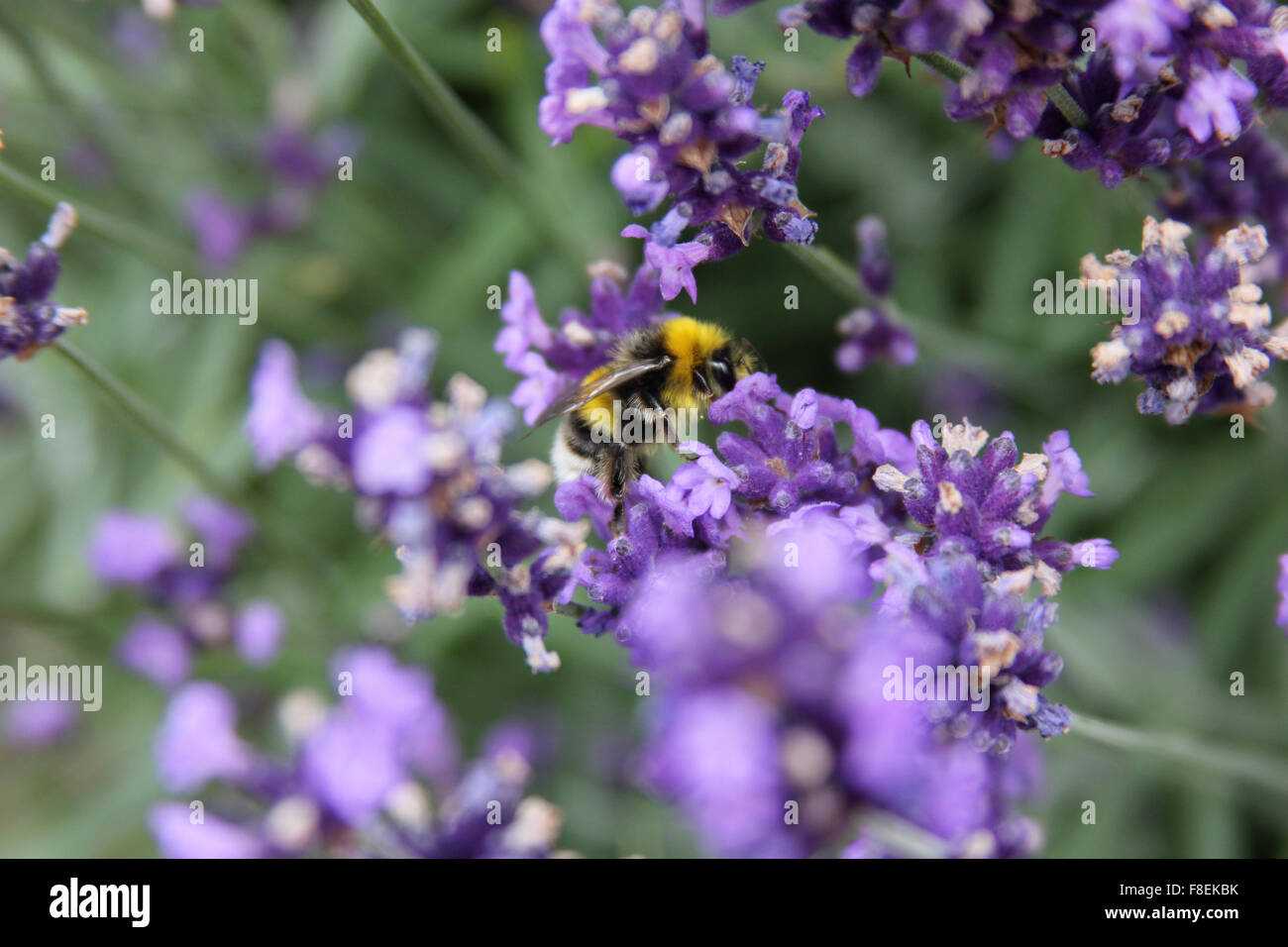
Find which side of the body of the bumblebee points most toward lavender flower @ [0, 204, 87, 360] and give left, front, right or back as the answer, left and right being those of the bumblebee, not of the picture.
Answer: back

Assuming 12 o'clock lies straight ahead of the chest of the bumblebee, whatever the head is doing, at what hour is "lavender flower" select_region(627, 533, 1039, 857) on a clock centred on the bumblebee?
The lavender flower is roughly at 3 o'clock from the bumblebee.

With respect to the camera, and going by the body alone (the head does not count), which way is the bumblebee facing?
to the viewer's right

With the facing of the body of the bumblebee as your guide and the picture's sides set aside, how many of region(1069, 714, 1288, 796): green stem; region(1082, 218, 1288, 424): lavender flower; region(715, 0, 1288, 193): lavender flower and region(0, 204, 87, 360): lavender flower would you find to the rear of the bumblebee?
1

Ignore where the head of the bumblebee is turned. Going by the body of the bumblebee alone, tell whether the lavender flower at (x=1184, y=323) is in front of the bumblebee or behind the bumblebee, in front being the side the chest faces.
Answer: in front
